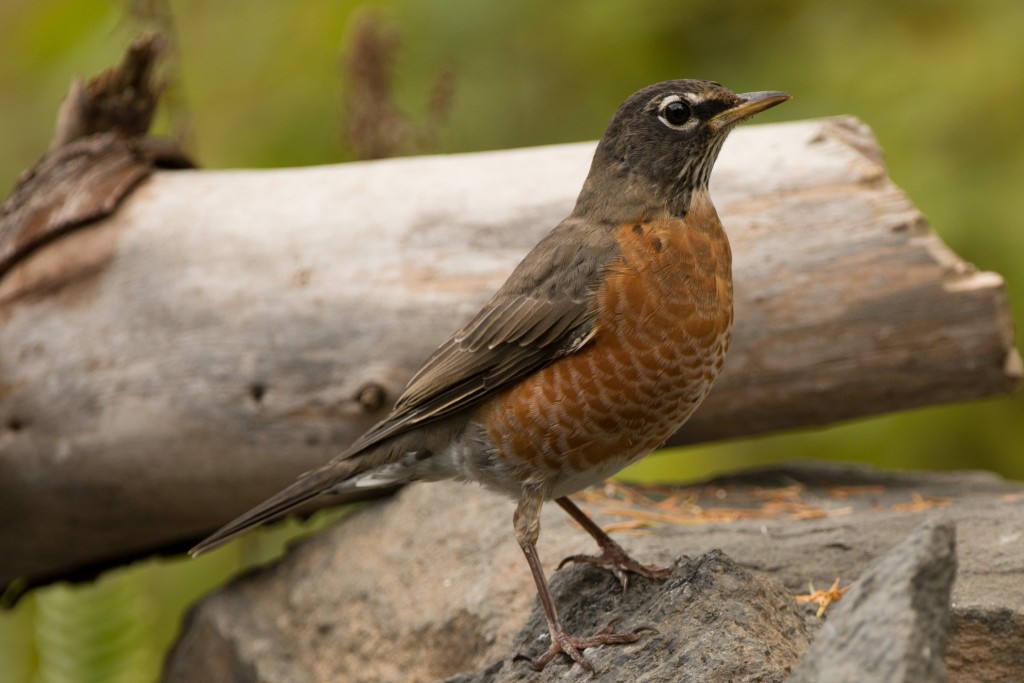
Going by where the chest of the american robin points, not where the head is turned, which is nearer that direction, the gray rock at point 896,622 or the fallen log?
the gray rock

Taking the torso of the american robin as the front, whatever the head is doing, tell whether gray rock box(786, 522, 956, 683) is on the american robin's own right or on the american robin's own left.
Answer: on the american robin's own right

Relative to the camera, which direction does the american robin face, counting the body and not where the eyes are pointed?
to the viewer's right
